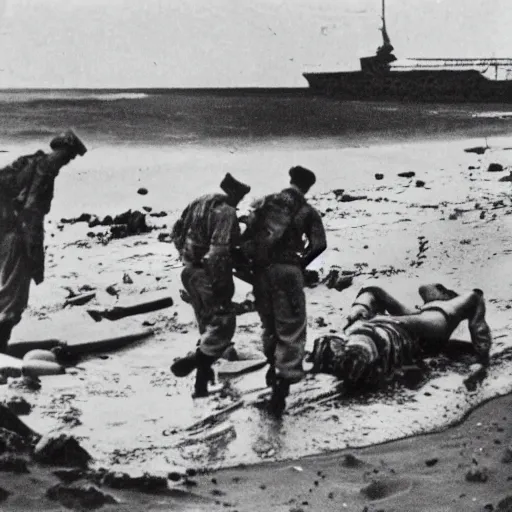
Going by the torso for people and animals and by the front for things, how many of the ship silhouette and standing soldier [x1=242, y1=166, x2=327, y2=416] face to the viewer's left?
1

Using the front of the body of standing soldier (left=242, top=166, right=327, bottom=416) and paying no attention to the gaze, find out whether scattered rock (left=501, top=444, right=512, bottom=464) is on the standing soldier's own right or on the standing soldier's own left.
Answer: on the standing soldier's own right

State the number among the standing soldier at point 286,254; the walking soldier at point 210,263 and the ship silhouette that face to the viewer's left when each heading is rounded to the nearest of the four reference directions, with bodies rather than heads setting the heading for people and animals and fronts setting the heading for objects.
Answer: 1

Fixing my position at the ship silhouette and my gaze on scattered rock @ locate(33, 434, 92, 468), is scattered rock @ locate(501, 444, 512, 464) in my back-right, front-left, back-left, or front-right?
front-left

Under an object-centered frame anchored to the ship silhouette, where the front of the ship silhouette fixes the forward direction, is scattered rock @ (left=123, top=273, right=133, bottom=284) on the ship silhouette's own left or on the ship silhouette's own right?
on the ship silhouette's own left

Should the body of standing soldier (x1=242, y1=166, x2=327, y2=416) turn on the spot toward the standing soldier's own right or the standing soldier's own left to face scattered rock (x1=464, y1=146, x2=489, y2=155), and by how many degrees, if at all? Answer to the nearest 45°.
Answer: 0° — they already face it

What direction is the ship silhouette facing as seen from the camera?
to the viewer's left

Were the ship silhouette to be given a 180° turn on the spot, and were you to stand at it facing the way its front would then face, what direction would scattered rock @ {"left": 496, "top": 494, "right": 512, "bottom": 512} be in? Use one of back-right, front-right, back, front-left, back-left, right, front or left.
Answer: right

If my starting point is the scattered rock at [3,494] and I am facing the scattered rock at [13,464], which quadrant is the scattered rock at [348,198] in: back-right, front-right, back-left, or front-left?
front-right

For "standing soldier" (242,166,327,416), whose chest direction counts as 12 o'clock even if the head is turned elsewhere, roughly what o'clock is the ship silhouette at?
The ship silhouette is roughly at 11 o'clock from the standing soldier.

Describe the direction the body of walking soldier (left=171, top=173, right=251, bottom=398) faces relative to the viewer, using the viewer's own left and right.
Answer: facing away from the viewer and to the right of the viewer

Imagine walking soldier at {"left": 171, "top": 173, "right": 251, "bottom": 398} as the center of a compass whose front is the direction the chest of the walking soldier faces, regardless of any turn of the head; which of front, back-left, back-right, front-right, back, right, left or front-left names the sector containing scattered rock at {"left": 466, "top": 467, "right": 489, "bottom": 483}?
right

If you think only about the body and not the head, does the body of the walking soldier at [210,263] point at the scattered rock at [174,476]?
no

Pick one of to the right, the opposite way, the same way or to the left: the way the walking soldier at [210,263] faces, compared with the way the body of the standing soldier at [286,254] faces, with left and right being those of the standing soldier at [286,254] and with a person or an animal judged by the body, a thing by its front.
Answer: the same way

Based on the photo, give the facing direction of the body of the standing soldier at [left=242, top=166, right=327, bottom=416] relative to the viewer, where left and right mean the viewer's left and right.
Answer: facing away from the viewer and to the right of the viewer

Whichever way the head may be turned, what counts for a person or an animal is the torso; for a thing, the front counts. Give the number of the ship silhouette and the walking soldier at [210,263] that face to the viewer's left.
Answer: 1

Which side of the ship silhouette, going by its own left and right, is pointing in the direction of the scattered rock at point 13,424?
left

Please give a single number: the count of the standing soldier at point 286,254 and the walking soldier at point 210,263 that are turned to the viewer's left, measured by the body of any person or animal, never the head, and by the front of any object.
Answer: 0
